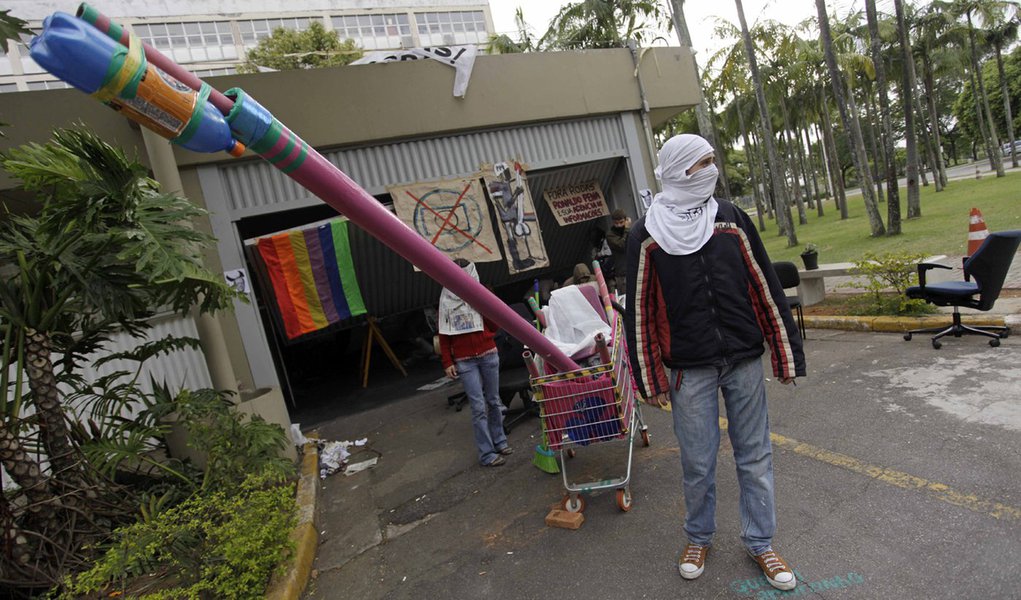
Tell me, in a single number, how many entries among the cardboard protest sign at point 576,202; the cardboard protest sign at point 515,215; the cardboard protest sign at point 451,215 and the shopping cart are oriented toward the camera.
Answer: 4

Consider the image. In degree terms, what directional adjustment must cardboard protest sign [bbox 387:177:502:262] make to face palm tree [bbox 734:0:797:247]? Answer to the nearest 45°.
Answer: approximately 135° to its left

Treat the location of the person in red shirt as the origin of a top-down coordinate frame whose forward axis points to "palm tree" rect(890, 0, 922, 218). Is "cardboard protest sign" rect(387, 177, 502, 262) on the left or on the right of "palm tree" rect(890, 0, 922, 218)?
left

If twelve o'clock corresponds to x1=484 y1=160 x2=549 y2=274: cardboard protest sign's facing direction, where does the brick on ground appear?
The brick on ground is roughly at 12 o'clock from the cardboard protest sign.

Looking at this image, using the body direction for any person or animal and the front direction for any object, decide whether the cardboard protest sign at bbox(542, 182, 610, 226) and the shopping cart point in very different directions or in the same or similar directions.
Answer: same or similar directions

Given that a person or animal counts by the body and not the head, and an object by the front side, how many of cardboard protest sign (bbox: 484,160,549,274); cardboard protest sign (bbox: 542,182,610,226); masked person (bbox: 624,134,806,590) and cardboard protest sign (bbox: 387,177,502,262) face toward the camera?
4

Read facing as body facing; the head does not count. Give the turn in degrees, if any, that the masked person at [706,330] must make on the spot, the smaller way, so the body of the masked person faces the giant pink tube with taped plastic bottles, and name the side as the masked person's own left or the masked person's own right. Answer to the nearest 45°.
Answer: approximately 45° to the masked person's own right

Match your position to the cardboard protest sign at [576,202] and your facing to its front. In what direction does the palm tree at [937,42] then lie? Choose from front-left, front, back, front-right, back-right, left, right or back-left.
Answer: back-left

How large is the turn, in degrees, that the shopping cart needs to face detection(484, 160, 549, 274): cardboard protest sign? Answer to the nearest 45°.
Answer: approximately 180°

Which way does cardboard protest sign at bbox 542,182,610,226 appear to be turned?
toward the camera

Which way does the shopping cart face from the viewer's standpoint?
toward the camera

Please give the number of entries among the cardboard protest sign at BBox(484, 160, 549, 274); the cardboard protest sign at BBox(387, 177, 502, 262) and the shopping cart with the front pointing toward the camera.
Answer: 3

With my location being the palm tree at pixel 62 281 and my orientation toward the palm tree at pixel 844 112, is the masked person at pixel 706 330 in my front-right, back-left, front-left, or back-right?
front-right

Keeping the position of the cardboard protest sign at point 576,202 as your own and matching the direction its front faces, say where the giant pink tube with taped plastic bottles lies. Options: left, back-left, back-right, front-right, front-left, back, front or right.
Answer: front

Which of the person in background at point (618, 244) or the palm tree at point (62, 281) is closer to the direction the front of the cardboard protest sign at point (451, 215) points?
the palm tree

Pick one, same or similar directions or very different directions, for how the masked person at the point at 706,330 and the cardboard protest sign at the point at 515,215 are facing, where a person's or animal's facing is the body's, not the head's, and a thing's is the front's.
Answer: same or similar directions
